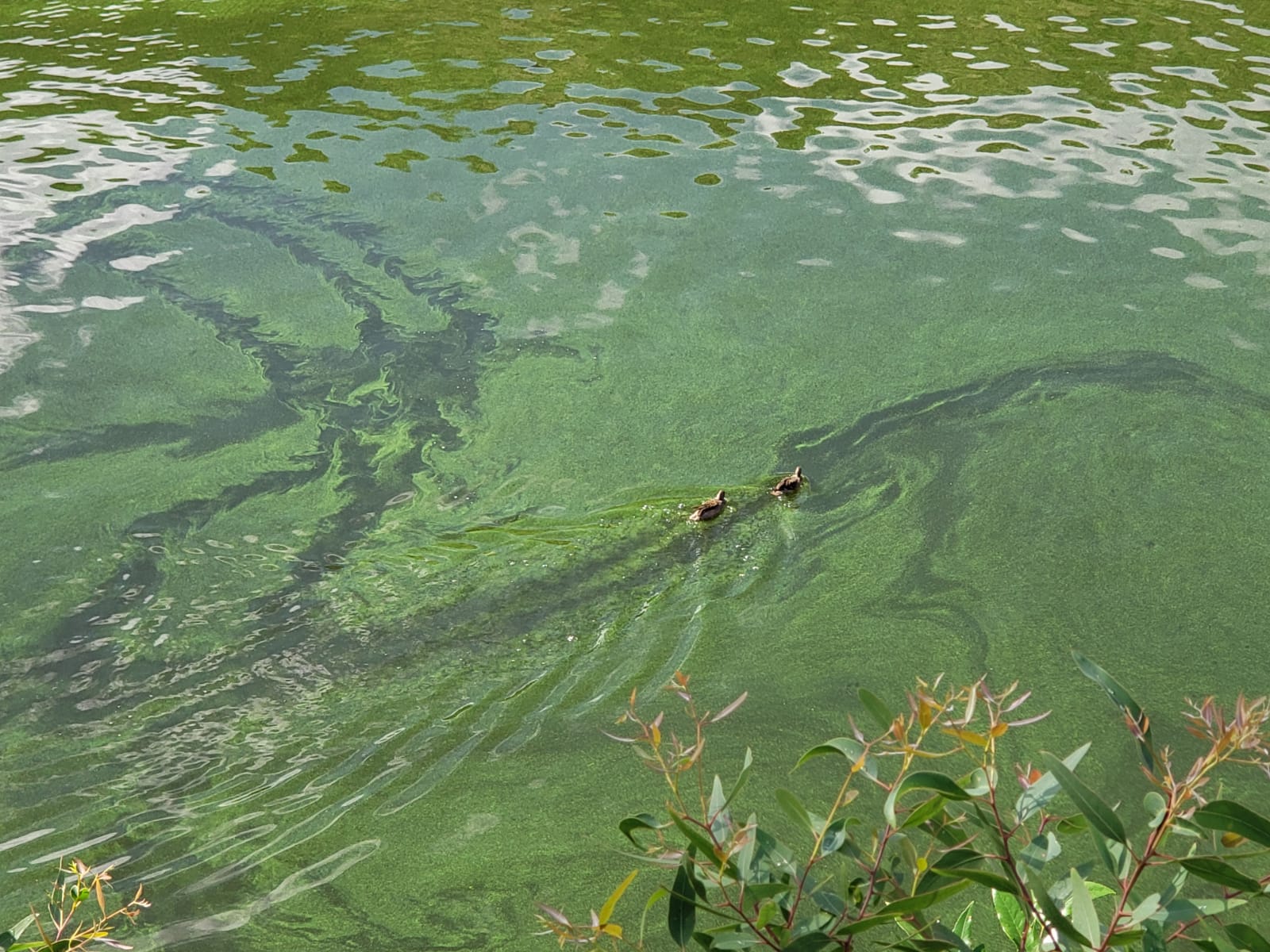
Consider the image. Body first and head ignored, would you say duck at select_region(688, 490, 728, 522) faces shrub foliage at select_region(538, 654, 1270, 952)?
no

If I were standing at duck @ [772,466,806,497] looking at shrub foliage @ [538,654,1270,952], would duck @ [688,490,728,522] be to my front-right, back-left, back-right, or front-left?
front-right

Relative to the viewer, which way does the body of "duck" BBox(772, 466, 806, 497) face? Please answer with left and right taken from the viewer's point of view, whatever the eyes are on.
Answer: facing away from the viewer and to the right of the viewer

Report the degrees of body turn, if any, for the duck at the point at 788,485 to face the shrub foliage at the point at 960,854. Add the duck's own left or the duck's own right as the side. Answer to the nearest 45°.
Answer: approximately 135° to the duck's own right

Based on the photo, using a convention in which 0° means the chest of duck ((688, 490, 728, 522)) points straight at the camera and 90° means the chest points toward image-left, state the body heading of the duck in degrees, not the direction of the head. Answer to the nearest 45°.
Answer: approximately 225°

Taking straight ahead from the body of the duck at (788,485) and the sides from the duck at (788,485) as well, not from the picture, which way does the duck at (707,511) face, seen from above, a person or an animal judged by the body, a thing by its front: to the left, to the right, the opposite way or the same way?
the same way
